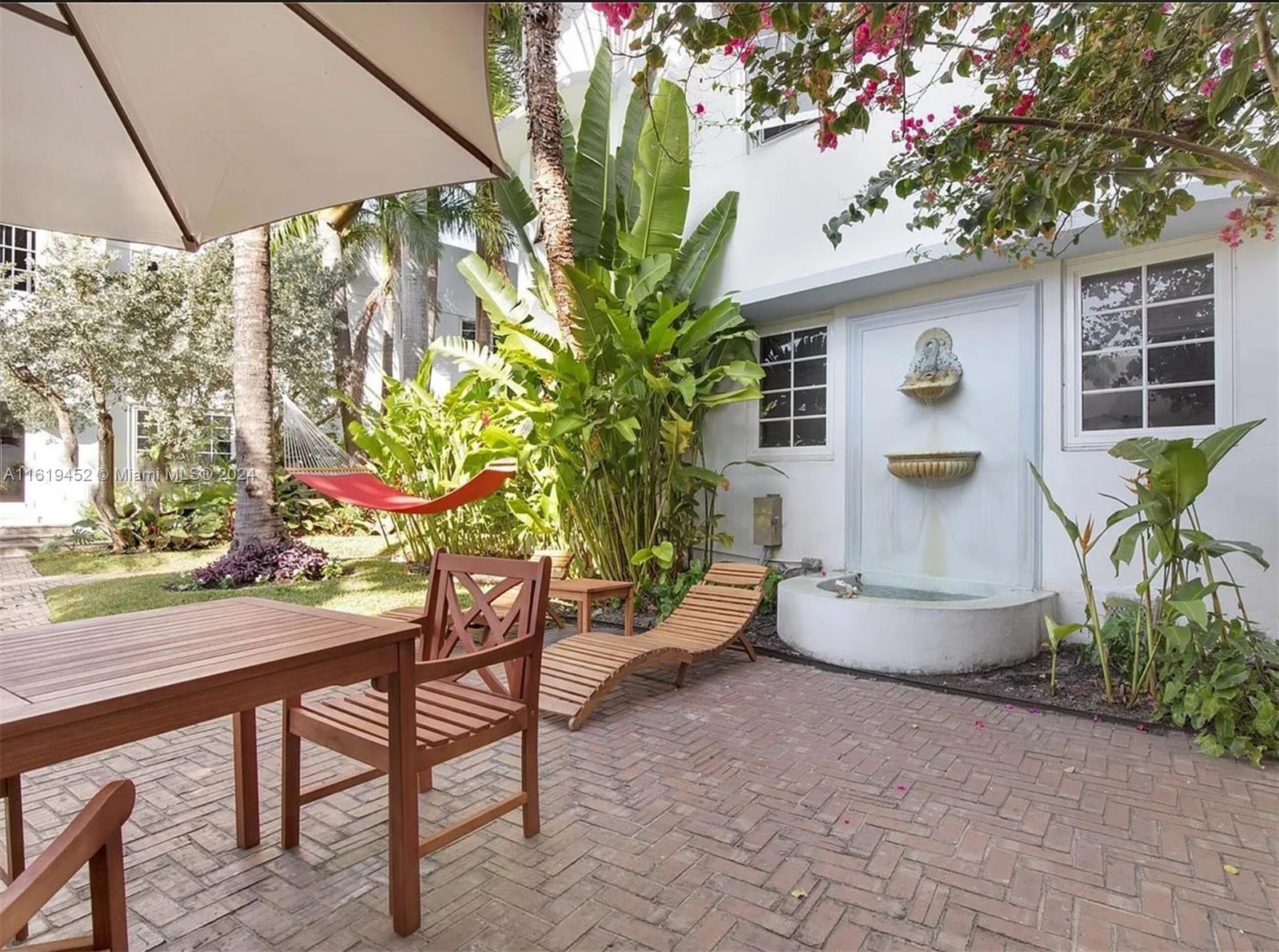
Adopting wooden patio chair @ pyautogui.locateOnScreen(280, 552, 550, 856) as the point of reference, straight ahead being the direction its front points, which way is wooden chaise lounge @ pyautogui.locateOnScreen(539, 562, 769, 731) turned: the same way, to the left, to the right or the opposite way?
the same way

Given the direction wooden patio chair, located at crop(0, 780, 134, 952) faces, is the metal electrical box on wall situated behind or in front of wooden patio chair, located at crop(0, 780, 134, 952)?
in front

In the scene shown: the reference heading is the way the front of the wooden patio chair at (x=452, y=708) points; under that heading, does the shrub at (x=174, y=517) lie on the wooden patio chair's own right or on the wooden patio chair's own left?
on the wooden patio chair's own right

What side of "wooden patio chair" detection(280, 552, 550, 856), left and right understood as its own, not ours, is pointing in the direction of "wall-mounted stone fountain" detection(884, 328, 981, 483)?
back

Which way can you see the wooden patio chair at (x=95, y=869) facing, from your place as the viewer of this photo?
facing away from the viewer and to the right of the viewer

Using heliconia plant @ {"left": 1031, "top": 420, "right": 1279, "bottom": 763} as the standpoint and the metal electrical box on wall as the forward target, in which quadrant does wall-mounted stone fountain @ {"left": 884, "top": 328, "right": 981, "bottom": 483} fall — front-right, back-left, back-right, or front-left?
front-right

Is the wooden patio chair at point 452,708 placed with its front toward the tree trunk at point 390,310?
no

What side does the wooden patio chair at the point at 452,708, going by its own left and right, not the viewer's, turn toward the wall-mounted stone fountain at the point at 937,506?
back

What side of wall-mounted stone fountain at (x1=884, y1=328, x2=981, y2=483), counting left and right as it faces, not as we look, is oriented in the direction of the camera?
front

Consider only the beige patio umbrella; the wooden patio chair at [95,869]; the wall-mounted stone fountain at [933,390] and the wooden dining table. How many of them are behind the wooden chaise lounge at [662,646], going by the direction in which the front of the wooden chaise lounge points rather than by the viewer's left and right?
1

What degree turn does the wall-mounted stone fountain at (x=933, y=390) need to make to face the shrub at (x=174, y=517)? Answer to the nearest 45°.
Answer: approximately 90° to its right

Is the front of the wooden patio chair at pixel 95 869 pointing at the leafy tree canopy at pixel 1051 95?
no

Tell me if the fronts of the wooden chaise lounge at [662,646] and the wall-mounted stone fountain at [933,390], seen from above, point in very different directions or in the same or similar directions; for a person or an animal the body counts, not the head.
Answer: same or similar directions

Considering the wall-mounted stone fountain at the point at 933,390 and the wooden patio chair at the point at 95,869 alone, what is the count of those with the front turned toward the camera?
1

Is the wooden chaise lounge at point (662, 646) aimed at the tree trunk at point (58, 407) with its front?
no

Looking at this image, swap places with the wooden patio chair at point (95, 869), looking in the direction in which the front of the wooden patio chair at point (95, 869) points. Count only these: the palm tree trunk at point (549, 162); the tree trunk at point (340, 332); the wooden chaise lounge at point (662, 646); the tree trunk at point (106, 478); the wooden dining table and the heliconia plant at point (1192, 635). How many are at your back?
0

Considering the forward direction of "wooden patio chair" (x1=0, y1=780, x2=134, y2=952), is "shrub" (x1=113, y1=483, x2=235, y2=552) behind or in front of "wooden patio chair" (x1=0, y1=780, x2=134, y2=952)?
in front

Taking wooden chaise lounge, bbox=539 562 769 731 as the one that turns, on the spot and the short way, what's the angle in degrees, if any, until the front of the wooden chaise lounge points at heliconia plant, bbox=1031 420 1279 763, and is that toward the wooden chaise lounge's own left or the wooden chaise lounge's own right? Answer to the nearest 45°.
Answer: approximately 135° to the wooden chaise lounge's own left

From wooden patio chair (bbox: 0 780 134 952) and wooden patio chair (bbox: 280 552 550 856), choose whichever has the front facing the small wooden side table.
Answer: wooden patio chair (bbox: 0 780 134 952)

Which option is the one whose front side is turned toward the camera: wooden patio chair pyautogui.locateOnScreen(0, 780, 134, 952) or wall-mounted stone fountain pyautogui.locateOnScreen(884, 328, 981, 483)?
the wall-mounted stone fountain

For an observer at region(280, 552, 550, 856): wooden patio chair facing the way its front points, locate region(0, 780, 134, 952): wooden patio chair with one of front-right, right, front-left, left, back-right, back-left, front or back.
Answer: front

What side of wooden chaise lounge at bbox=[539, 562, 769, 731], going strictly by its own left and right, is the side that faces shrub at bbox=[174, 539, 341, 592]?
right
